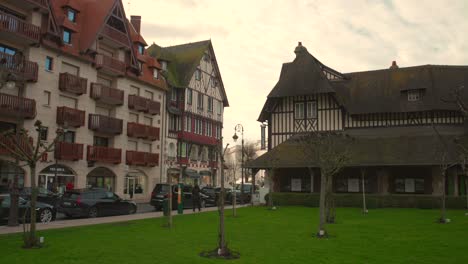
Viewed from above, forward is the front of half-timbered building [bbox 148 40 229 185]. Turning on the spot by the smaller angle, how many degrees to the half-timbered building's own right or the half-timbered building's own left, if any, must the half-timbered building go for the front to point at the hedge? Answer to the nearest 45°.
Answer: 0° — it already faces it

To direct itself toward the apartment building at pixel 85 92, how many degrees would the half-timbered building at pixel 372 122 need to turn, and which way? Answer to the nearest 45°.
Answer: approximately 90° to its right

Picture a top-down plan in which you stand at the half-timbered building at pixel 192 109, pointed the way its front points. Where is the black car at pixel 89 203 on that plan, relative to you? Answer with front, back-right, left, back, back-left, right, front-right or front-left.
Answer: front-right

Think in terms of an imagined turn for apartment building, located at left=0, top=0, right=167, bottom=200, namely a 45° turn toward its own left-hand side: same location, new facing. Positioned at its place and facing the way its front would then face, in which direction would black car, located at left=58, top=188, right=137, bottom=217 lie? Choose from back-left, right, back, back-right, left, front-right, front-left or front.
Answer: right

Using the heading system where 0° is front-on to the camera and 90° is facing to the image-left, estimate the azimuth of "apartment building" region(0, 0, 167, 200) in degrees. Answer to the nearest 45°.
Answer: approximately 315°

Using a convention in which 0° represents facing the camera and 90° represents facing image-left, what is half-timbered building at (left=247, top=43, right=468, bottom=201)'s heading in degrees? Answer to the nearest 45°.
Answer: approximately 0°

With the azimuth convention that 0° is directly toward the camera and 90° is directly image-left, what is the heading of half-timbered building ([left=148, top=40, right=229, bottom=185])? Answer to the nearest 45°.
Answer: approximately 315°

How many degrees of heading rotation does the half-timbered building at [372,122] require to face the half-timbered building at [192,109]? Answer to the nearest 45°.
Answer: approximately 135° to its right

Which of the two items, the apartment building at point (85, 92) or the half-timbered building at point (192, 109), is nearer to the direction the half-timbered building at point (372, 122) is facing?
the apartment building
